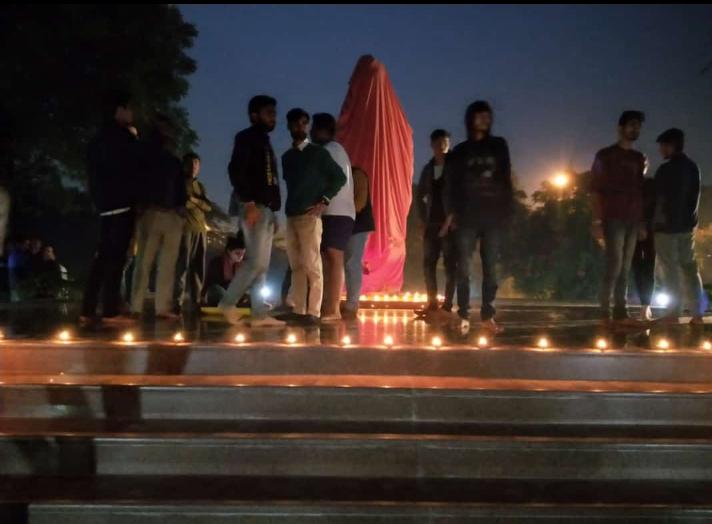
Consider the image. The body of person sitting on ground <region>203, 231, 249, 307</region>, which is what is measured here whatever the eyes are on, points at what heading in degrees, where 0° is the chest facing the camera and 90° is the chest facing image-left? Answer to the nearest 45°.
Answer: approximately 315°

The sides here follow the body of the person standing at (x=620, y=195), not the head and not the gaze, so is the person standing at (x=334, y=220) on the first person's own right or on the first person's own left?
on the first person's own right

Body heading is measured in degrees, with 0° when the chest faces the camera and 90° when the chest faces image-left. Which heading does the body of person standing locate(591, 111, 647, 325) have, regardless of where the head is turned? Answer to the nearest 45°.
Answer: approximately 315°

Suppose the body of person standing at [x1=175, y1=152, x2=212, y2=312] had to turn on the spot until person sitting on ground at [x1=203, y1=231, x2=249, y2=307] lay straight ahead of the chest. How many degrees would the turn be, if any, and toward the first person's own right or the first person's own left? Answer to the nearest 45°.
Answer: approximately 90° to the first person's own left

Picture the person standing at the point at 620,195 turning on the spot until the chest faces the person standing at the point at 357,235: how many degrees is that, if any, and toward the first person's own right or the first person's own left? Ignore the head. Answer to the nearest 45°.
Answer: approximately 135° to the first person's own right

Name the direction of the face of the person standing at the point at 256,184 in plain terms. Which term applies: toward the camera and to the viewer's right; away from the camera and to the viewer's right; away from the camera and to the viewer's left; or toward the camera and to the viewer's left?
toward the camera and to the viewer's right

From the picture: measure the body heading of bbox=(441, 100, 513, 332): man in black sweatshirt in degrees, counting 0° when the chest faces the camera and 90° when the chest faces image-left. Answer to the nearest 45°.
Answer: approximately 0°

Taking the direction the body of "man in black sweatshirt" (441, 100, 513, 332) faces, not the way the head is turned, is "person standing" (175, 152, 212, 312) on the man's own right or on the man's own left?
on the man's own right
